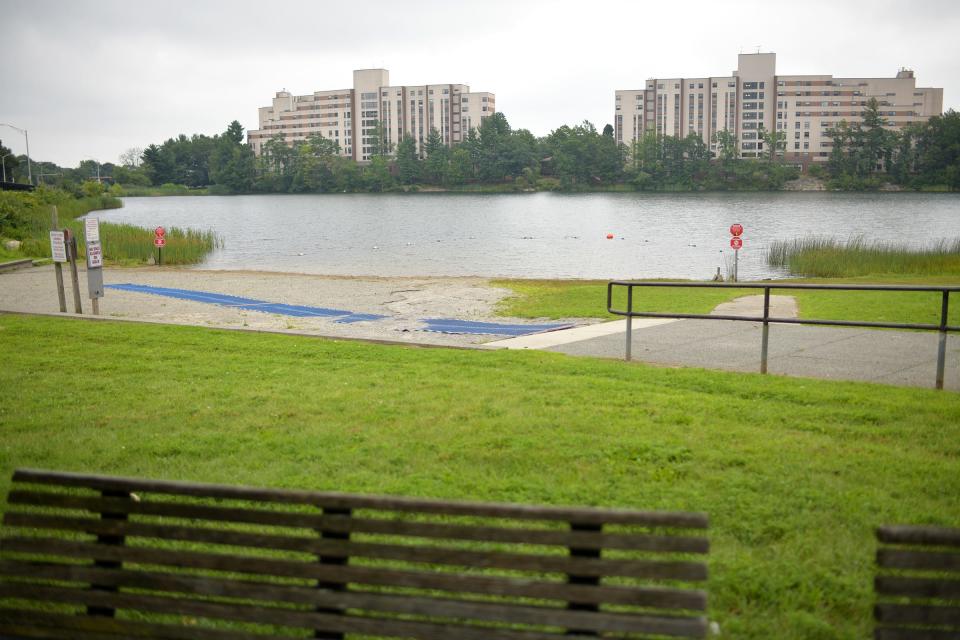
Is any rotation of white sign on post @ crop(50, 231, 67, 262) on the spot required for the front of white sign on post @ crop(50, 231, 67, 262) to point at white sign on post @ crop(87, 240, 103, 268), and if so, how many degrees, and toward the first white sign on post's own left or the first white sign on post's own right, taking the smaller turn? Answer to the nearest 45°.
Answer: approximately 45° to the first white sign on post's own left

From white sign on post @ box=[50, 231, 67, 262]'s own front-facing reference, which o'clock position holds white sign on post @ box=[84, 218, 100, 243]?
white sign on post @ box=[84, 218, 100, 243] is roughly at 10 o'clock from white sign on post @ box=[50, 231, 67, 262].

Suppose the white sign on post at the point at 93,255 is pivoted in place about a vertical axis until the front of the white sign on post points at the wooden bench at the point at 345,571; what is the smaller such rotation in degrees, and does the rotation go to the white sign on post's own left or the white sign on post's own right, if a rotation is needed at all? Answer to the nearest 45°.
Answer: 0° — it already faces it

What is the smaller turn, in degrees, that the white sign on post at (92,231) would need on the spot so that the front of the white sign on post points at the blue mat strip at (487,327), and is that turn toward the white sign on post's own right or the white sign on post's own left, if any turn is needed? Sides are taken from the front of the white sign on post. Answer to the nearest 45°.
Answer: approximately 45° to the white sign on post's own left
